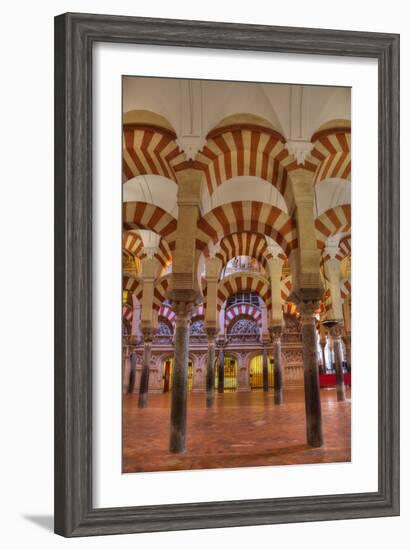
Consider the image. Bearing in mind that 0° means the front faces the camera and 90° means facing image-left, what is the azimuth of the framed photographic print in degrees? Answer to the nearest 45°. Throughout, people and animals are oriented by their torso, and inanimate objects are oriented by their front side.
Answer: approximately 315°
